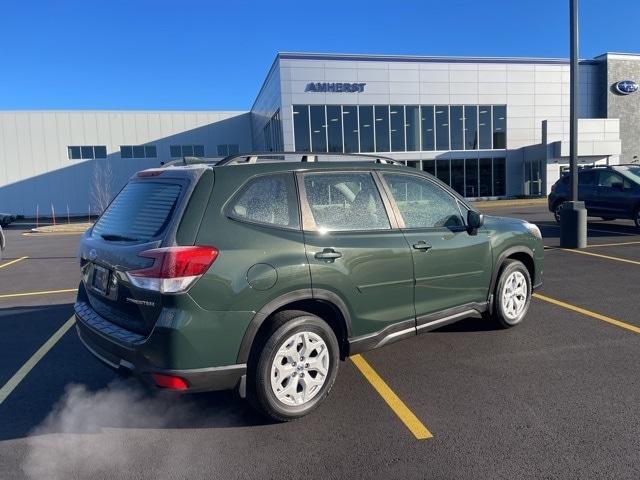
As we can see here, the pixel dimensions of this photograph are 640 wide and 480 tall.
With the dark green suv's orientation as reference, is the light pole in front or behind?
in front

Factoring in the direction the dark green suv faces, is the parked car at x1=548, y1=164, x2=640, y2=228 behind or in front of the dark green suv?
in front

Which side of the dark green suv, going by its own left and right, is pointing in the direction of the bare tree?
left

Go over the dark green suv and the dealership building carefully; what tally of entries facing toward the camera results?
1

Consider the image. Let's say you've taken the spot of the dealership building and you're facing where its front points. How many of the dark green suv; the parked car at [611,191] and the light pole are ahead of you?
3

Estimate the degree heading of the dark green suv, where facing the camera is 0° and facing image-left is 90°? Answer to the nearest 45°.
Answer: approximately 225°

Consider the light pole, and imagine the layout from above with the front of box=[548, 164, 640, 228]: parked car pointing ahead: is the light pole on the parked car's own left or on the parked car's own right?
on the parked car's own right

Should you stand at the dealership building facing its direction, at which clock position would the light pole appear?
The light pole is roughly at 12 o'clock from the dealership building.

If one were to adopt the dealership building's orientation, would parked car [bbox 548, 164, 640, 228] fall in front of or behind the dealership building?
in front
